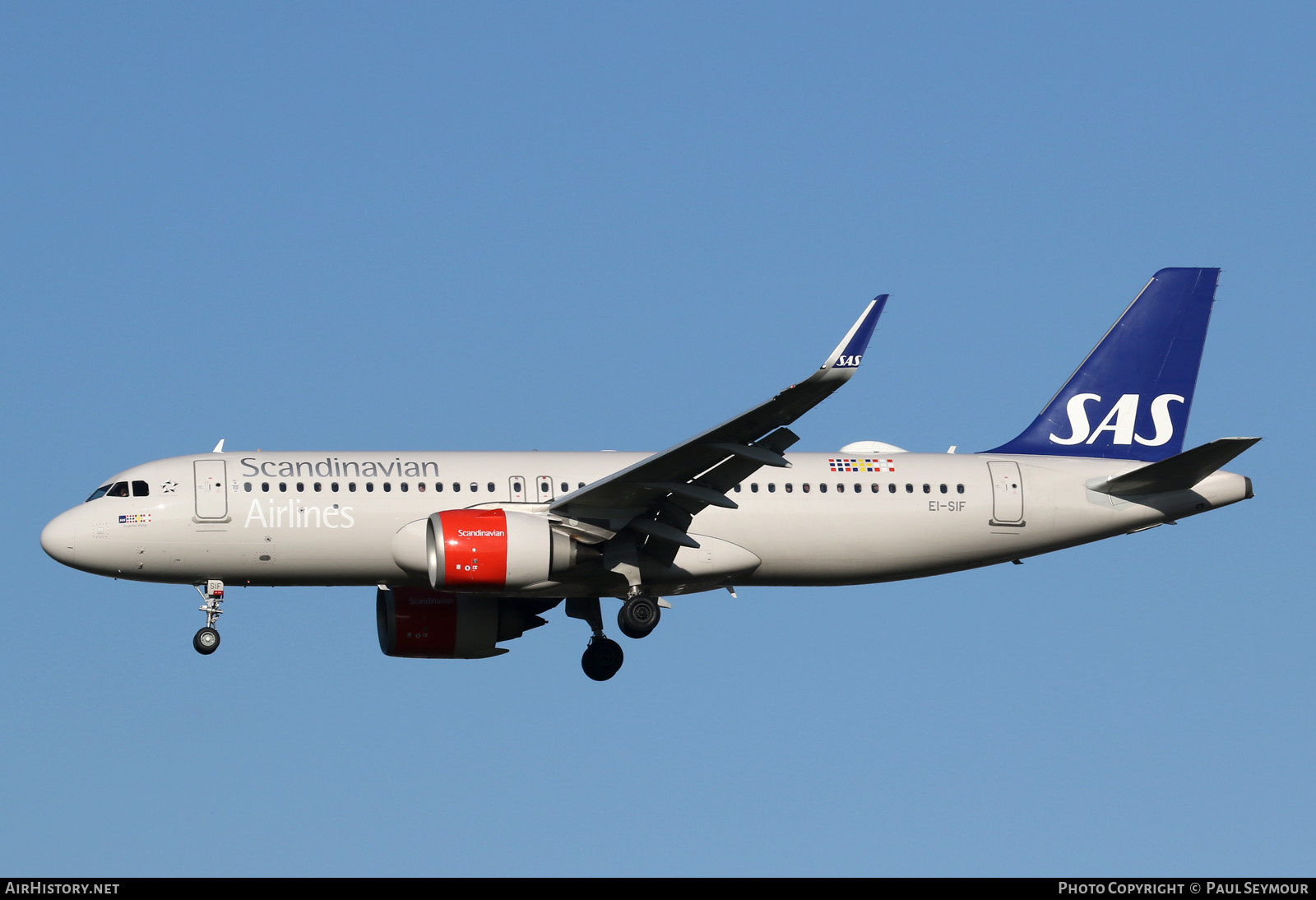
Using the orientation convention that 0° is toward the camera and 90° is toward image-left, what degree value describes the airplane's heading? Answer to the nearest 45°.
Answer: approximately 90°
